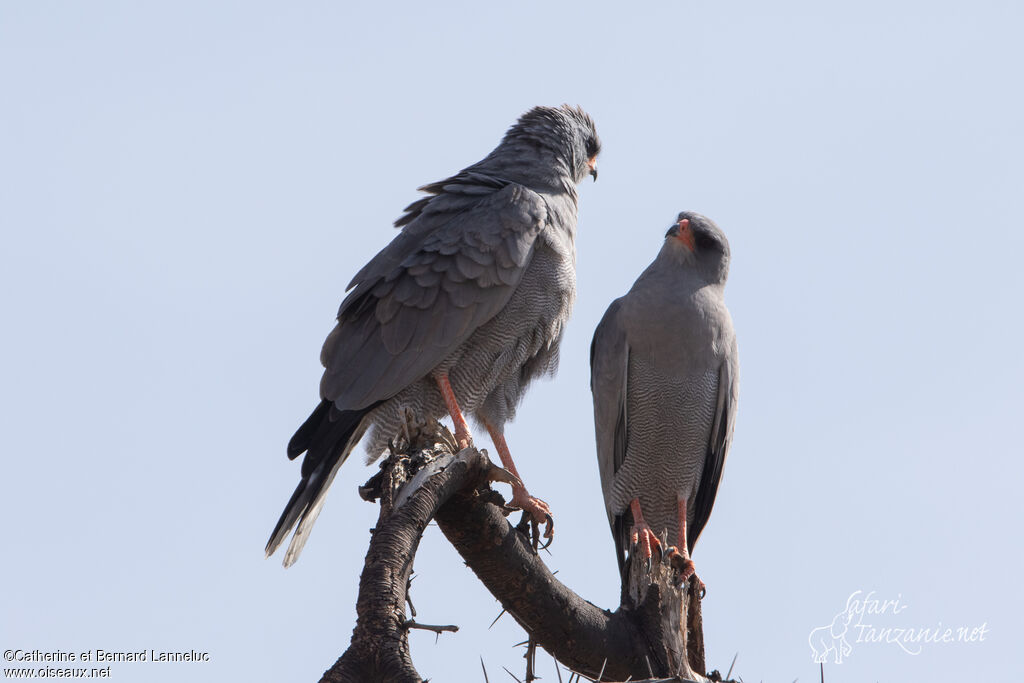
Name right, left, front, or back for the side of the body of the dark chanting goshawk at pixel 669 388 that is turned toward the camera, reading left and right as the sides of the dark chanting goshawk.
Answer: front

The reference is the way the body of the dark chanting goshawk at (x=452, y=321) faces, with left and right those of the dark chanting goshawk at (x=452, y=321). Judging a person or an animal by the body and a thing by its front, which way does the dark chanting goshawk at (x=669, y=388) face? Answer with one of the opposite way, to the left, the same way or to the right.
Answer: to the right

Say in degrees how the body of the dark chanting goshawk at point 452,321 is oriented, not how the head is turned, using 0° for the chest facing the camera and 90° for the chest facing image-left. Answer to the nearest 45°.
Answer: approximately 270°

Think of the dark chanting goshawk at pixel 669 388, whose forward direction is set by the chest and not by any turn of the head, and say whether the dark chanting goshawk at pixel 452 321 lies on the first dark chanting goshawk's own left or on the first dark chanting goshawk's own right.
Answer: on the first dark chanting goshawk's own right

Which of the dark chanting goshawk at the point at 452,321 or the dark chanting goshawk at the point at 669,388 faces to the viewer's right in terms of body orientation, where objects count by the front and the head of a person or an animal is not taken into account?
the dark chanting goshawk at the point at 452,321

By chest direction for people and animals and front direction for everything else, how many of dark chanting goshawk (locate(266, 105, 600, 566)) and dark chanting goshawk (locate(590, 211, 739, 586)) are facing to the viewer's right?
1
